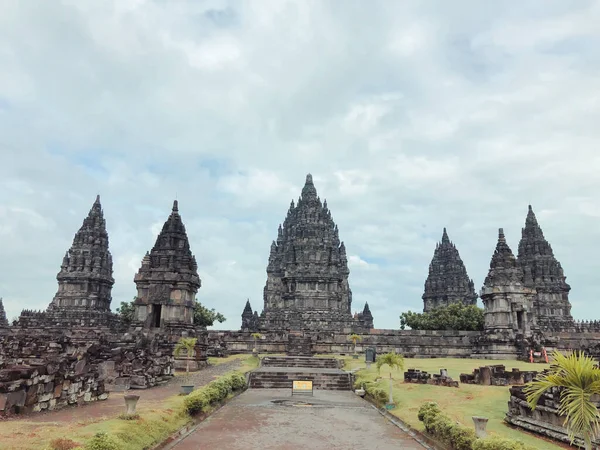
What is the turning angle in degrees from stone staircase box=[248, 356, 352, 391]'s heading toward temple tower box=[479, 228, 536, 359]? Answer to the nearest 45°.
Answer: approximately 135° to its left

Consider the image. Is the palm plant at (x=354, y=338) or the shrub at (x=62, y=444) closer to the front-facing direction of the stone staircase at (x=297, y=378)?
the shrub

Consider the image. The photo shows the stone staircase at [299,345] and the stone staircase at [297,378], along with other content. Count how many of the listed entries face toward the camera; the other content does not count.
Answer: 2

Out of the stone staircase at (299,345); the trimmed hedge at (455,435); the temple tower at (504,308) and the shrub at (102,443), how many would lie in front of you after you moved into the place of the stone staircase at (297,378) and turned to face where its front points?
2

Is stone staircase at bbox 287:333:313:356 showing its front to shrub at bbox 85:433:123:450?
yes

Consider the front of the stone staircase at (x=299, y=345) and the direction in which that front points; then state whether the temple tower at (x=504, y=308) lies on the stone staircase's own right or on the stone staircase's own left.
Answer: on the stone staircase's own left

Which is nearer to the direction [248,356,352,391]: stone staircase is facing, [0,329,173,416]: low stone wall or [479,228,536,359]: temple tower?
the low stone wall

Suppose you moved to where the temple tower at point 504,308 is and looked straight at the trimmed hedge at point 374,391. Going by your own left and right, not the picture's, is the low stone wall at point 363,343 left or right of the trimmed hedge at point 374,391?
right

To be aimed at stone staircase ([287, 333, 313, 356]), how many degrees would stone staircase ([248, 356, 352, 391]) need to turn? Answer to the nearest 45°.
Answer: approximately 180°

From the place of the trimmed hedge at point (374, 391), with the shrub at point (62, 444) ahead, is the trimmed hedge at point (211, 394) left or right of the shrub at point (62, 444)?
right

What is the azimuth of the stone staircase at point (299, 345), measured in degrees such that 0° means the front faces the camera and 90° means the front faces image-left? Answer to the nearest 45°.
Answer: approximately 0°
